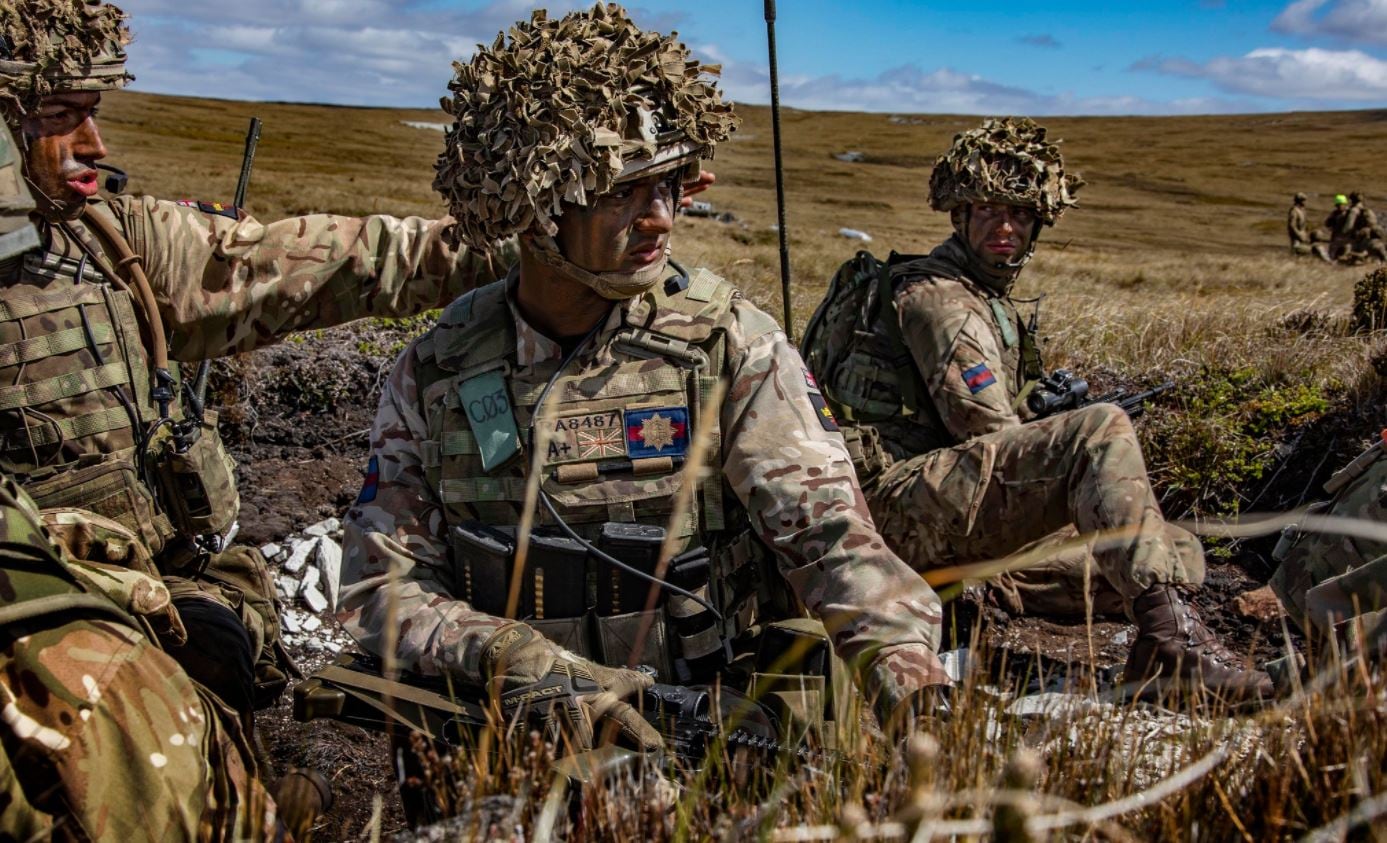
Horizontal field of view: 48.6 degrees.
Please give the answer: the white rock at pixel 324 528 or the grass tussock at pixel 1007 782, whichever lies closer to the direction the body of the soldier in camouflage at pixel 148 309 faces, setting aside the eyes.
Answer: the grass tussock

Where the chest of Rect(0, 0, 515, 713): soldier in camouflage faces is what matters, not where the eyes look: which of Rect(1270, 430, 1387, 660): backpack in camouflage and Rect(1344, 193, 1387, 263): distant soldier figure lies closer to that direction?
the backpack in camouflage

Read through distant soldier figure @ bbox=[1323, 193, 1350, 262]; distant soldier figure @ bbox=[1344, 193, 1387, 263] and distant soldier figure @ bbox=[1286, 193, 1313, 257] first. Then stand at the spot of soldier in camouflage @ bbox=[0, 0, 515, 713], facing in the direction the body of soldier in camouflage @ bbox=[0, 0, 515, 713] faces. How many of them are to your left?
3

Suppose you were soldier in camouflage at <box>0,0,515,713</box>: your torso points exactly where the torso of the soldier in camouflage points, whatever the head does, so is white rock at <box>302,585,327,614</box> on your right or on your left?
on your left

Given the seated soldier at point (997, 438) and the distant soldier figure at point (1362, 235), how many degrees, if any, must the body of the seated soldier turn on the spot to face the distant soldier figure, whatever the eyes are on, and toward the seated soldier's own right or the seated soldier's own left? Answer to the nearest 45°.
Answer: approximately 90° to the seated soldier's own left

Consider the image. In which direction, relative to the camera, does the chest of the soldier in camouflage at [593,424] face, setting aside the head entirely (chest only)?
toward the camera

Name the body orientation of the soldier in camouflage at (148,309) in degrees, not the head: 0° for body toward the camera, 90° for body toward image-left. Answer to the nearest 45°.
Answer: approximately 315°

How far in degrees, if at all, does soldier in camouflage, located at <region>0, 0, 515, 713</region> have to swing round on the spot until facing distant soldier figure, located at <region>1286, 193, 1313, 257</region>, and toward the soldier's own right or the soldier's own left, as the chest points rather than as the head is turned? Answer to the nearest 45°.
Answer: approximately 90° to the soldier's own left

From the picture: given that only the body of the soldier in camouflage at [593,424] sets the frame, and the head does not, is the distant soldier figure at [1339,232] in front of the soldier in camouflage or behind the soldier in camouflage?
behind

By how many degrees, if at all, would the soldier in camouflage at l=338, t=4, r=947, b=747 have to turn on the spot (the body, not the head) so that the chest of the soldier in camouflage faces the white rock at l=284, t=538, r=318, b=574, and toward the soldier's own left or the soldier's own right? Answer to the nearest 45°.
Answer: approximately 135° to the soldier's own right

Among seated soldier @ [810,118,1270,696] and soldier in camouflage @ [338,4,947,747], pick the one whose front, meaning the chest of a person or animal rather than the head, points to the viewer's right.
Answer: the seated soldier

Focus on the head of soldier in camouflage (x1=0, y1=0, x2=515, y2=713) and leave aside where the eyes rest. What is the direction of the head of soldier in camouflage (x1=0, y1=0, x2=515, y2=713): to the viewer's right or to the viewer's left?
to the viewer's right
